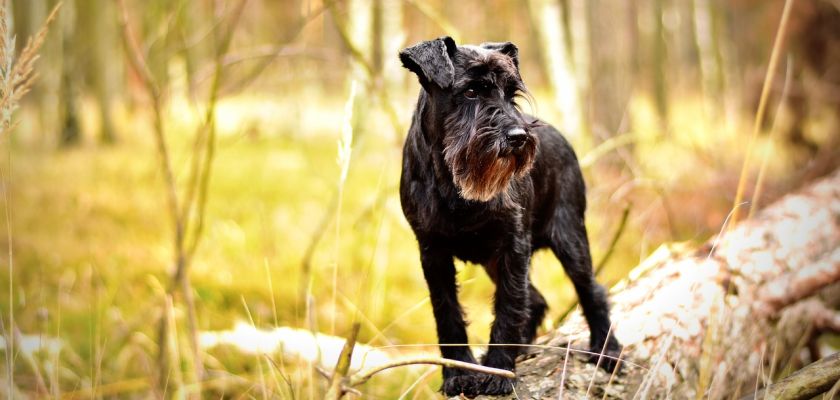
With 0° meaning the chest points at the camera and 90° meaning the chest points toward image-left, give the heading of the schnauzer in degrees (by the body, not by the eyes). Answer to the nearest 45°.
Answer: approximately 45°

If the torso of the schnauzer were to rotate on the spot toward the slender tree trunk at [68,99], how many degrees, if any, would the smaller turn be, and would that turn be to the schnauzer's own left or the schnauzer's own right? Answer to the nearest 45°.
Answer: approximately 90° to the schnauzer's own right

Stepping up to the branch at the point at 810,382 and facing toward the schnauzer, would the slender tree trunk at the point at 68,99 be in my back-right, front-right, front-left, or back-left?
front-right
